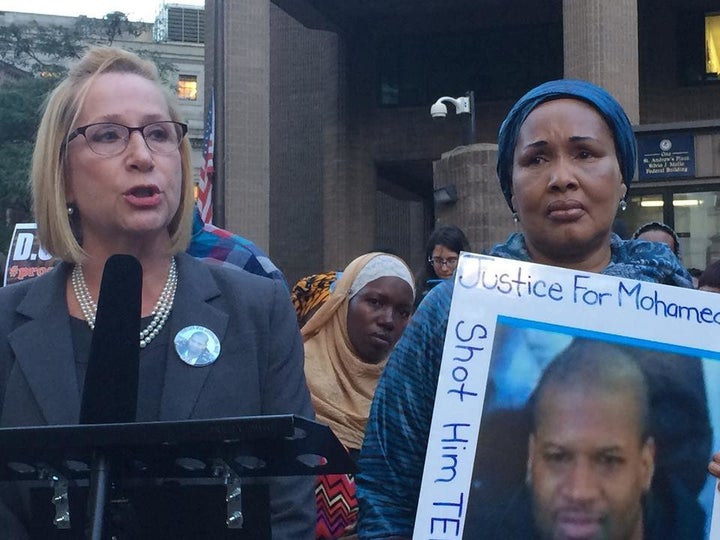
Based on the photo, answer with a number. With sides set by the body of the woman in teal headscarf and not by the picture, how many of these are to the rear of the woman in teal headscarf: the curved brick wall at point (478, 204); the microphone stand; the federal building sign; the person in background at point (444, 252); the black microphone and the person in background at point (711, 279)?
4

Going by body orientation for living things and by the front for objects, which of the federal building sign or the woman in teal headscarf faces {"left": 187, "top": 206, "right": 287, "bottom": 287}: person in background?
the federal building sign

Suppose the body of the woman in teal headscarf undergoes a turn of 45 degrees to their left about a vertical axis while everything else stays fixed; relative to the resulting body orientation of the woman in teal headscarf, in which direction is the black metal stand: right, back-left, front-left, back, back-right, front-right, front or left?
right

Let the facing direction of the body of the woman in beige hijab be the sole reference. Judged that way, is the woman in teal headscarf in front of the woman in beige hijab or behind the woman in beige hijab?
in front

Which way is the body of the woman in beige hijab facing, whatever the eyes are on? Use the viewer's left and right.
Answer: facing the viewer and to the right of the viewer

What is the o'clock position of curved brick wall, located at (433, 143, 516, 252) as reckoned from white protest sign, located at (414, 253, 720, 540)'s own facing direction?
The curved brick wall is roughly at 6 o'clock from the white protest sign.

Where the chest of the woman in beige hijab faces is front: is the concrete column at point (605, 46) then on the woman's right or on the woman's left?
on the woman's left

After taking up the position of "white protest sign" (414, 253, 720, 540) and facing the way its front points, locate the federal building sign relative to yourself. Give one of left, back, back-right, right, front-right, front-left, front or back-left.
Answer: back

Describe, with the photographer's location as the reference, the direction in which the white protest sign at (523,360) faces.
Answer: facing the viewer

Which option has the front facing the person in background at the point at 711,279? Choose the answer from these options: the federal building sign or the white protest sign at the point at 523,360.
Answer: the federal building sign

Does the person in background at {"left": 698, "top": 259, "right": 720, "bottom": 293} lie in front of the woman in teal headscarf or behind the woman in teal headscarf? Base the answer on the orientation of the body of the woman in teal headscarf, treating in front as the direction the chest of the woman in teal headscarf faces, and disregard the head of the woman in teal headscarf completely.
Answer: behind

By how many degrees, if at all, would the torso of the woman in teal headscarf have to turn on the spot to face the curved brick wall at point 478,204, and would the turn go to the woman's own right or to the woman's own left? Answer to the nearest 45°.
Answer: approximately 180°

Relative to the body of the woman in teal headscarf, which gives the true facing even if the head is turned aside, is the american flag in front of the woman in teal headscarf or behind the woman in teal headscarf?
behind

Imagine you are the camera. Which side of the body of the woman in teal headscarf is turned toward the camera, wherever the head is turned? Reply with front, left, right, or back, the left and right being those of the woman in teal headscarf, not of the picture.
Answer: front
